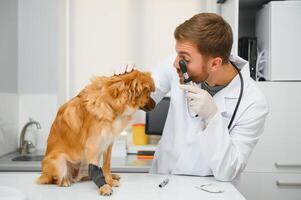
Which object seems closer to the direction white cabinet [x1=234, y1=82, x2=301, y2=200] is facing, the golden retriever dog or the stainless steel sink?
the golden retriever dog

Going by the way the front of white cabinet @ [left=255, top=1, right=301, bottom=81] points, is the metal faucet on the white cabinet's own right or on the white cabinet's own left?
on the white cabinet's own right

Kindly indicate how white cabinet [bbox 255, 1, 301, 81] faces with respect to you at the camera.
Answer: facing the viewer

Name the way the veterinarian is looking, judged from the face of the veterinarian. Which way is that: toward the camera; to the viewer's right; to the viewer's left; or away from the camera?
to the viewer's left

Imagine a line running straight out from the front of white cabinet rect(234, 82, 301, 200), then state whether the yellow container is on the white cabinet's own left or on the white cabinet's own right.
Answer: on the white cabinet's own right

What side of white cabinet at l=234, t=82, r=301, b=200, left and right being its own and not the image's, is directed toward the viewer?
front

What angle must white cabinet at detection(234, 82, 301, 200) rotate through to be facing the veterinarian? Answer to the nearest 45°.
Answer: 0° — it already faces them
